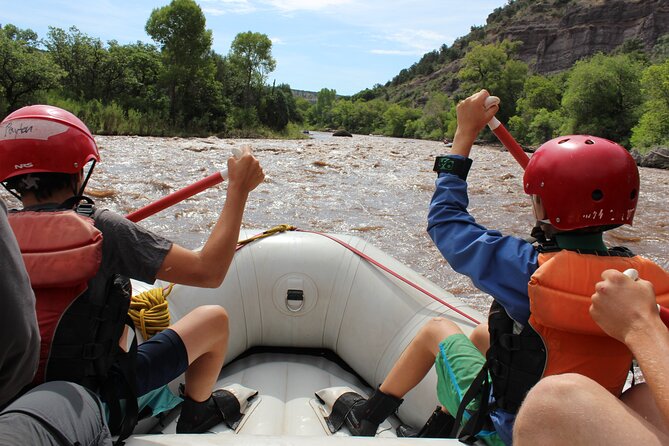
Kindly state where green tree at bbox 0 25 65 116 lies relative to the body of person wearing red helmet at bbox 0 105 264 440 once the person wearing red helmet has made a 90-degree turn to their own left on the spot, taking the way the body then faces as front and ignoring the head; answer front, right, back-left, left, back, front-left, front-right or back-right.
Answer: front-right

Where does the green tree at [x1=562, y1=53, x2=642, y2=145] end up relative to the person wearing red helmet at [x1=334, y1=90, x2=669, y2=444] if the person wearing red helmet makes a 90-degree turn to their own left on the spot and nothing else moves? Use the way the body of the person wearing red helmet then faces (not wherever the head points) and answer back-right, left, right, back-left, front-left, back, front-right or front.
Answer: back-right

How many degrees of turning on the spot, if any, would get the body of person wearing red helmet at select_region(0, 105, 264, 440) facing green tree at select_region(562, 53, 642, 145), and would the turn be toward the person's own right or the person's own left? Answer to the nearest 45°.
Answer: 0° — they already face it

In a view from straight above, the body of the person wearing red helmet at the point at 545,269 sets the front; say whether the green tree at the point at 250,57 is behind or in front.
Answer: in front

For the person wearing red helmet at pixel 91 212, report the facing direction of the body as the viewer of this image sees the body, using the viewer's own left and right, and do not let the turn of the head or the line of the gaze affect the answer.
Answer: facing away from the viewer and to the right of the viewer

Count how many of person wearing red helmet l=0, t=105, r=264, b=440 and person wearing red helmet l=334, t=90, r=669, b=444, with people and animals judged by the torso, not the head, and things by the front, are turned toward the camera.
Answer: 0

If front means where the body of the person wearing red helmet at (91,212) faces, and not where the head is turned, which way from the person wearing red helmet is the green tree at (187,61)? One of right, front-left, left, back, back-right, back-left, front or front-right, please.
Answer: front-left

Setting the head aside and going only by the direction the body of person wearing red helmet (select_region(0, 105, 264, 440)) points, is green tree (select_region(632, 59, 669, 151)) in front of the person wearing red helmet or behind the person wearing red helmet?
in front

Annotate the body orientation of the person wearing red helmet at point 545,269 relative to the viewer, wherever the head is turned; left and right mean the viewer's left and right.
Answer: facing away from the viewer and to the left of the viewer

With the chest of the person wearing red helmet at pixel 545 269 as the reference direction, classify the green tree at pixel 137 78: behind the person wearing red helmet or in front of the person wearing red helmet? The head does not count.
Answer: in front

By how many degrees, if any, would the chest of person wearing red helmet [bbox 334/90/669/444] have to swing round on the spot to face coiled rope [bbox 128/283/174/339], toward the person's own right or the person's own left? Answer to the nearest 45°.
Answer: approximately 45° to the person's own left

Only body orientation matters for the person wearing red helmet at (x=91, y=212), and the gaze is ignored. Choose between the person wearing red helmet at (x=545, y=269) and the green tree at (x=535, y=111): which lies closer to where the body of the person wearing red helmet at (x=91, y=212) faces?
the green tree
